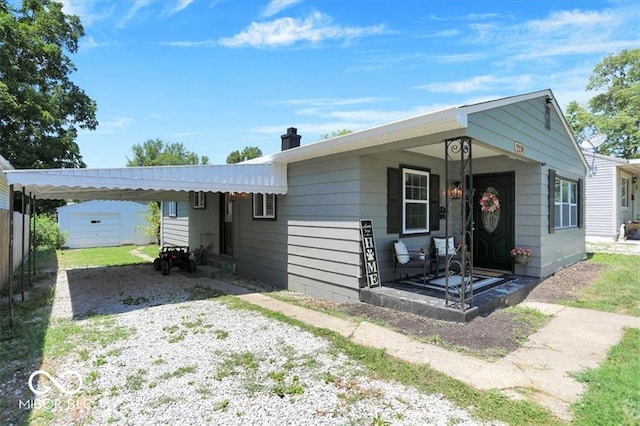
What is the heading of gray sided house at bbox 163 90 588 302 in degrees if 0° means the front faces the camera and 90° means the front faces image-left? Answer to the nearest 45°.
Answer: approximately 315°

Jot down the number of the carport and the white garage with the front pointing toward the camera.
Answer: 2

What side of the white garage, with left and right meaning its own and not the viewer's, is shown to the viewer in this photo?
front

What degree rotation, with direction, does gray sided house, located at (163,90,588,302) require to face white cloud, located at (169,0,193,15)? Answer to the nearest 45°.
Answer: approximately 135° to its right

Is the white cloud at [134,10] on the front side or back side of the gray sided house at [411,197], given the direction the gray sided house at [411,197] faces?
on the back side

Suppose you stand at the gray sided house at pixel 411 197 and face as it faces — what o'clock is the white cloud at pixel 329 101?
The white cloud is roughly at 7 o'clock from the gray sided house.

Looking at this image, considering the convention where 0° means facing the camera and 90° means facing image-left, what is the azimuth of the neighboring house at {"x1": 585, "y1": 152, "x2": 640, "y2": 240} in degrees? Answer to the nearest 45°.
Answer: approximately 315°

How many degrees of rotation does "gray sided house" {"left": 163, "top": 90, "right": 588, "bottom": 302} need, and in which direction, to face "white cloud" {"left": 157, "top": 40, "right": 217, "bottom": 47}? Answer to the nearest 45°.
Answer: approximately 135° to its right

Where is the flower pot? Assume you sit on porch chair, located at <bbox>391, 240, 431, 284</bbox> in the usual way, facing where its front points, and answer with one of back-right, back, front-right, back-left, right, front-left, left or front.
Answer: left

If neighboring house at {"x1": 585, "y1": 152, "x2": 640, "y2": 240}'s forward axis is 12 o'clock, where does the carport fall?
The carport is roughly at 2 o'clock from the neighboring house.

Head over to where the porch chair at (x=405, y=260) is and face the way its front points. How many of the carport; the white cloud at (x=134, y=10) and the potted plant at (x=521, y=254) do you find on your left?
1

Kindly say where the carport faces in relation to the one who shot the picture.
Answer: facing the viewer
